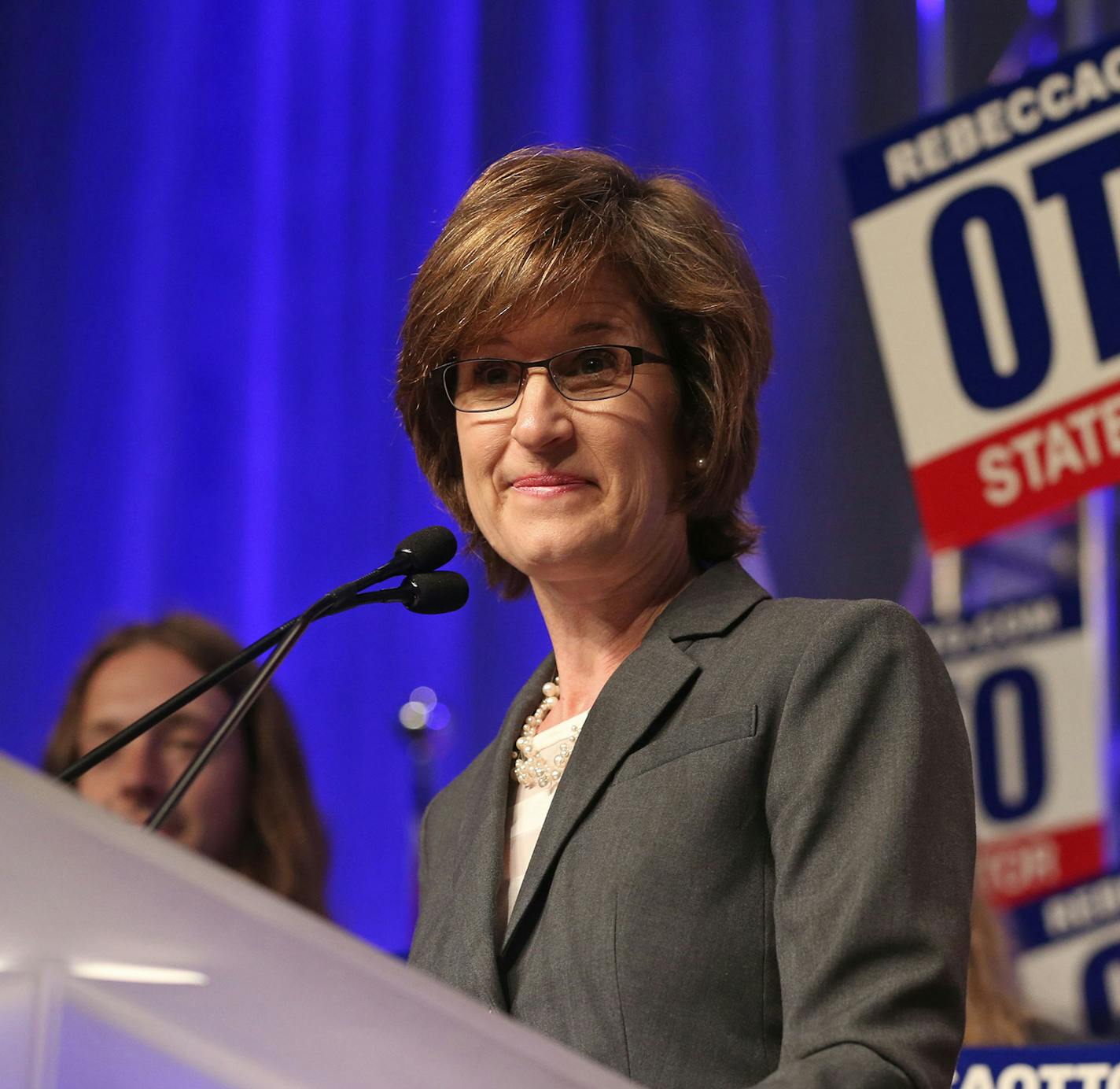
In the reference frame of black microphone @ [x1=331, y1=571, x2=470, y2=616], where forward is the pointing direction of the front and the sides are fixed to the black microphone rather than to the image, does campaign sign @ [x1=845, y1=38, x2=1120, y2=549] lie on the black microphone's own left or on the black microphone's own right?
on the black microphone's own left

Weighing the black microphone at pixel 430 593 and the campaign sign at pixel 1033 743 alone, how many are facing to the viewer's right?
1

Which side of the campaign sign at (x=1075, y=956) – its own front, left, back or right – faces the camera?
front

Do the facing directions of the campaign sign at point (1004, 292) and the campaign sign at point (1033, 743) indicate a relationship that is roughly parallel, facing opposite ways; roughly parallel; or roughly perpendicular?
roughly parallel

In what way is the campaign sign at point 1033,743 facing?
toward the camera

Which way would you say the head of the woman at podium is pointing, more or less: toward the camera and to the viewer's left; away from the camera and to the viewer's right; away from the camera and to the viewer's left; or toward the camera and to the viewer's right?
toward the camera and to the viewer's left

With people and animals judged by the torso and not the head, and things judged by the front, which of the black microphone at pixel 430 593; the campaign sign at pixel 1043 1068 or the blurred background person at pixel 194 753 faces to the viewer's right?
the black microphone

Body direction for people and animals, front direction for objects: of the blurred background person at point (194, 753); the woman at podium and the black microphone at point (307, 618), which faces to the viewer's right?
the black microphone

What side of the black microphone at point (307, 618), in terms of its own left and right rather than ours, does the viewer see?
right
